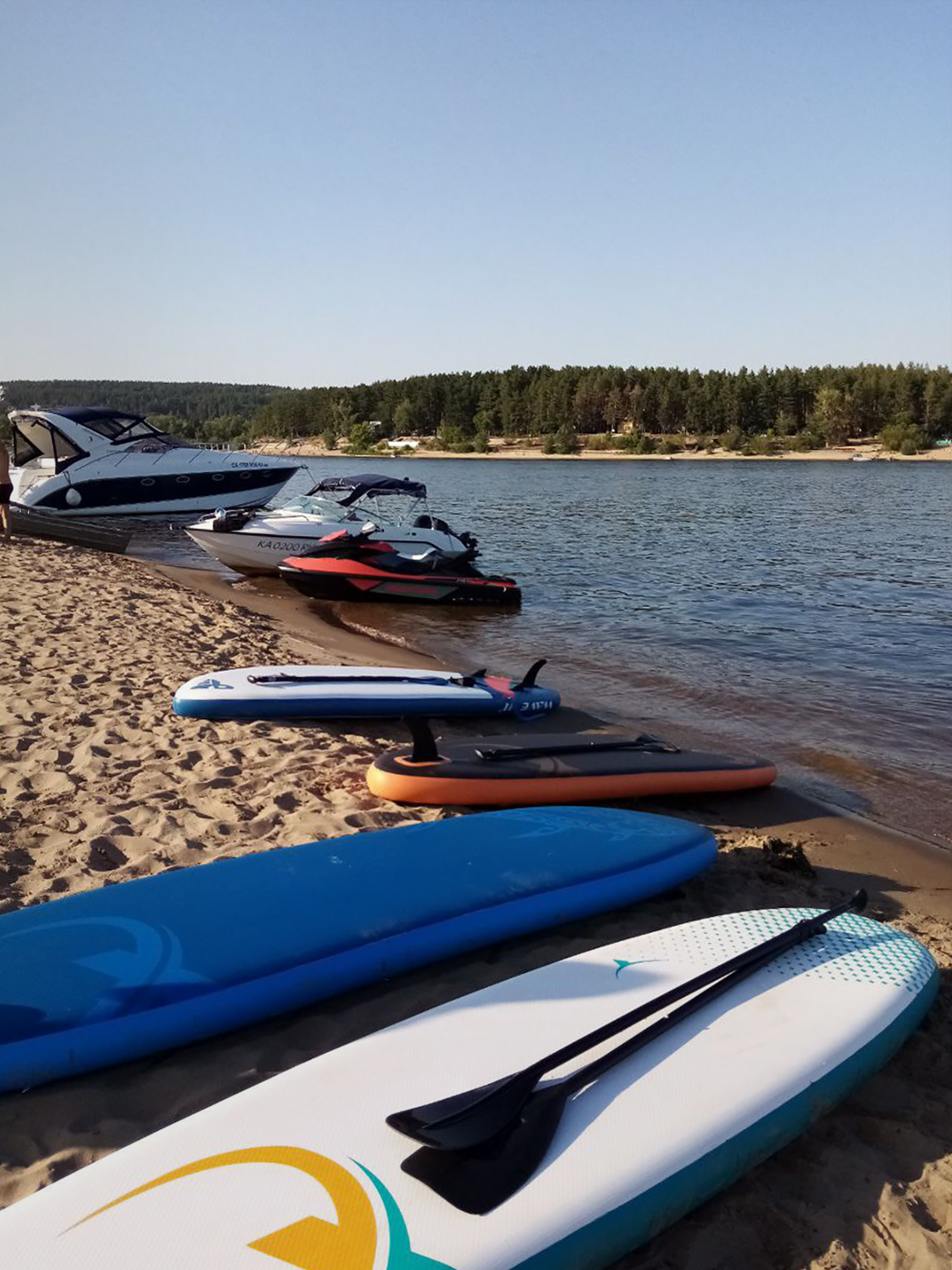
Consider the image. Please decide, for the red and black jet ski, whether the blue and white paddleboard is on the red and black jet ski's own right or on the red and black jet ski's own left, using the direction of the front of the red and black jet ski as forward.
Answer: on the red and black jet ski's own left

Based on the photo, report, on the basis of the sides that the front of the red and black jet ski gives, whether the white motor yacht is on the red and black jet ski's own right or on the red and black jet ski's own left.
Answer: on the red and black jet ski's own right

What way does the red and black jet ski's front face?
to the viewer's left

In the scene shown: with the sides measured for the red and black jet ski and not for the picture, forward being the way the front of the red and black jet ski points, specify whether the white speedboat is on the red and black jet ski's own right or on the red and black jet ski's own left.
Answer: on the red and black jet ski's own right

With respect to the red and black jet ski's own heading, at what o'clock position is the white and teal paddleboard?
The white and teal paddleboard is roughly at 9 o'clock from the red and black jet ski.
